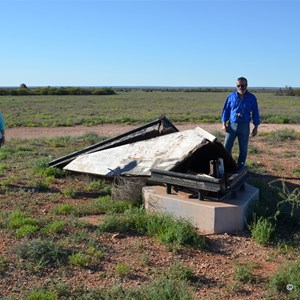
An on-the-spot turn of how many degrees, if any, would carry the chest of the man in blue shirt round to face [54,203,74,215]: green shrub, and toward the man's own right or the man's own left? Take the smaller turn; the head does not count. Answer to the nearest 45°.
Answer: approximately 45° to the man's own right

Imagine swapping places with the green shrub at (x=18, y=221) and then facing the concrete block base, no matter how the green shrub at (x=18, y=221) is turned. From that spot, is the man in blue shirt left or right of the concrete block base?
left

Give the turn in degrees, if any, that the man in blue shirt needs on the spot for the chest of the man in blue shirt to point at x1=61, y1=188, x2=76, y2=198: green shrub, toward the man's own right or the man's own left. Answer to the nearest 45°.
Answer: approximately 90° to the man's own right

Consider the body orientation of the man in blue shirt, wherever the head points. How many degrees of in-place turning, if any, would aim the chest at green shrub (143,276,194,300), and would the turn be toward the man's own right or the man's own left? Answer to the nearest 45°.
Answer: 0° — they already face it

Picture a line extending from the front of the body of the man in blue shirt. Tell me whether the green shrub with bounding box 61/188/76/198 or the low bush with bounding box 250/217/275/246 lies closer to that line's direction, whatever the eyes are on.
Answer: the low bush

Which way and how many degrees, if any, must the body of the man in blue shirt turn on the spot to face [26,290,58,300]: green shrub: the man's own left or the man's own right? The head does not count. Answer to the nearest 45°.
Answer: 0° — they already face it

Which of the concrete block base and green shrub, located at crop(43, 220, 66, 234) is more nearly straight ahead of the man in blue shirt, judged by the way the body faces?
the concrete block base

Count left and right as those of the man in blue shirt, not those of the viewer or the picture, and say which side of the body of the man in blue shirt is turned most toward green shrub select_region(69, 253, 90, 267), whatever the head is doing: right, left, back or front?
front

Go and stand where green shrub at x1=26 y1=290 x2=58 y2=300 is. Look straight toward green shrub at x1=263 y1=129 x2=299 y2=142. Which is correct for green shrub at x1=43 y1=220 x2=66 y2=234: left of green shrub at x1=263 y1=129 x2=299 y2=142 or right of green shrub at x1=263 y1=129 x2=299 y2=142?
left

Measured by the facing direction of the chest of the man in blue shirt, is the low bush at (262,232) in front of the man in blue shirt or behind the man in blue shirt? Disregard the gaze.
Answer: in front

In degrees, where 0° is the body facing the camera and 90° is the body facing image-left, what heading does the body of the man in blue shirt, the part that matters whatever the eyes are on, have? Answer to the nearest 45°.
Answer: approximately 0°

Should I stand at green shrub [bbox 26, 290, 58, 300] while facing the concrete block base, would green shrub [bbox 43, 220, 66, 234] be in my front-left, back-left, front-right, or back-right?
front-left

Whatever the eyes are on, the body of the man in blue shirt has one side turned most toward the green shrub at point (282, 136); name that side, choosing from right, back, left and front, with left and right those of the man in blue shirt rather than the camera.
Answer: back

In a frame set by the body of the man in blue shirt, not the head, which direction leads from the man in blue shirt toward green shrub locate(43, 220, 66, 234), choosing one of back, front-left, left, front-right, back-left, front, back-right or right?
front-right

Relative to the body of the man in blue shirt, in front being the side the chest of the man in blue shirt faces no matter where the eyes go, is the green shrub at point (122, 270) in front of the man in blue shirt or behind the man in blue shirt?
in front

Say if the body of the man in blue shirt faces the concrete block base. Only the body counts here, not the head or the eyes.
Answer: yes

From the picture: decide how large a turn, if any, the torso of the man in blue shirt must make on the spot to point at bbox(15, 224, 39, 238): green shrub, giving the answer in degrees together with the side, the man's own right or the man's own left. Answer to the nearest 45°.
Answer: approximately 45° to the man's own right
